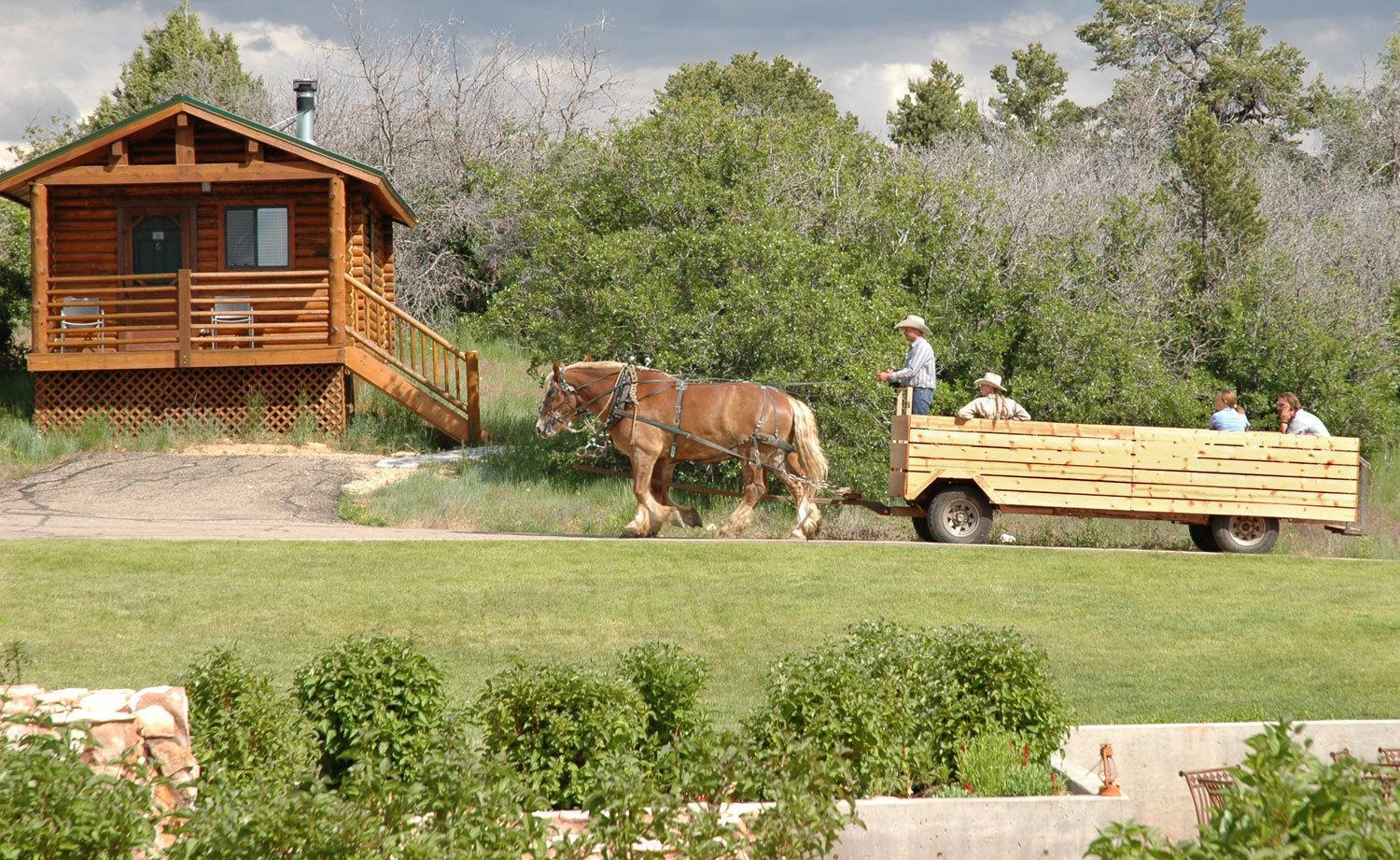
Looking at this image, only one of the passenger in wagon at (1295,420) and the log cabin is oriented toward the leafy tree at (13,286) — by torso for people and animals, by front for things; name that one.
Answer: the passenger in wagon

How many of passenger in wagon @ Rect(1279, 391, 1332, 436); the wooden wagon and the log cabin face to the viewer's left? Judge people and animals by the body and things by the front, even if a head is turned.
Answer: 2

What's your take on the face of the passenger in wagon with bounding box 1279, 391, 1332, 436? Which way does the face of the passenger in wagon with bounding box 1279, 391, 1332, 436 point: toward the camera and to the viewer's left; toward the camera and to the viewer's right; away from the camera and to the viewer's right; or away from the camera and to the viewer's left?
toward the camera and to the viewer's left

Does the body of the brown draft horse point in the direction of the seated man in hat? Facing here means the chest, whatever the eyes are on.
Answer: no

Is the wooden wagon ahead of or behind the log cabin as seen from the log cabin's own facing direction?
ahead

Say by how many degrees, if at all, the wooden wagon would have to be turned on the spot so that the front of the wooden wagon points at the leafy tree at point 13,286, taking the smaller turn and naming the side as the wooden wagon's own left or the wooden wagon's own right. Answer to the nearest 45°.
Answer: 0° — it already faces it

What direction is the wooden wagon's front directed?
to the viewer's left

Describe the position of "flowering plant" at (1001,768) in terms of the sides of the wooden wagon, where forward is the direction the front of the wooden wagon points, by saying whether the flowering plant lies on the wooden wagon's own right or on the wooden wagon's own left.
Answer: on the wooden wagon's own left

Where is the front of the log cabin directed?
toward the camera

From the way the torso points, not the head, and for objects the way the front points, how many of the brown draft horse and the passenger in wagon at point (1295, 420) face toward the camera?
0

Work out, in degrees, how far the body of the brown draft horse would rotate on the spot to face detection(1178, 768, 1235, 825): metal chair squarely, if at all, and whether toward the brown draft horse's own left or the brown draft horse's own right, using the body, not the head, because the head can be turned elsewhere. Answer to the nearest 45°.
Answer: approximately 90° to the brown draft horse's own left

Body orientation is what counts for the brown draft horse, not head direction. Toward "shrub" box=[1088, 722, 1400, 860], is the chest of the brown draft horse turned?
no

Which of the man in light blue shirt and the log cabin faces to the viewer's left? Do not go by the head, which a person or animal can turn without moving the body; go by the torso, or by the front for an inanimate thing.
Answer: the man in light blue shirt

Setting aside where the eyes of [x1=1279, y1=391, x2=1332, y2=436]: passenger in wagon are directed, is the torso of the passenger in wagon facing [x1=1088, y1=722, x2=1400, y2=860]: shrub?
no

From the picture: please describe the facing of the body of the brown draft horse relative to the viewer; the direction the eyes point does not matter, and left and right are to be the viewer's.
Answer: facing to the left of the viewer

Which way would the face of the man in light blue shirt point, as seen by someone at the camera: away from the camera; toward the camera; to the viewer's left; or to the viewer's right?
to the viewer's left

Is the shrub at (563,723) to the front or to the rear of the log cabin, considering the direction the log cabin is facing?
to the front

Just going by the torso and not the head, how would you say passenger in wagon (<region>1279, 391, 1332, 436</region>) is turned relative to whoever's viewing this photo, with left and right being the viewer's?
facing to the left of the viewer

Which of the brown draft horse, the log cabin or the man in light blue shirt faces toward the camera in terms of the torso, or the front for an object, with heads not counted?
the log cabin

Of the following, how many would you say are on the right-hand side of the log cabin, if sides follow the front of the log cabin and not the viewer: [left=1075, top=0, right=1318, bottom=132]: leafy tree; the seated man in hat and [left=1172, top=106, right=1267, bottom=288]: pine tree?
0
